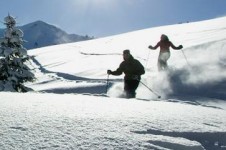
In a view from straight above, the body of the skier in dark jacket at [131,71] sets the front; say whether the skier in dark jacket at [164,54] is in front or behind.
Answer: behind

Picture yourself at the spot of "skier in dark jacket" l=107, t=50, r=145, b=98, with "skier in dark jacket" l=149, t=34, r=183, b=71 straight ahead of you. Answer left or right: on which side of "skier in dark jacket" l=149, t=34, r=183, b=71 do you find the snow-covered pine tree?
left

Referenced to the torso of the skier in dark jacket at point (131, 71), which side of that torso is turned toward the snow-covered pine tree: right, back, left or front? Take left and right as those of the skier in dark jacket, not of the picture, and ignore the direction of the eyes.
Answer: right
